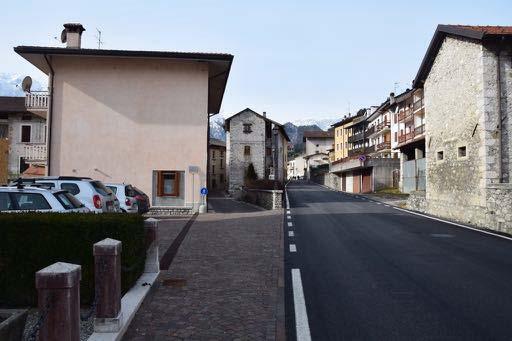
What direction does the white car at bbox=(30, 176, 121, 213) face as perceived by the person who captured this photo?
facing away from the viewer and to the left of the viewer

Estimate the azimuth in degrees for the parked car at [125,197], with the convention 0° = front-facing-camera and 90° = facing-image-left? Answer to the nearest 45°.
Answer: approximately 135°

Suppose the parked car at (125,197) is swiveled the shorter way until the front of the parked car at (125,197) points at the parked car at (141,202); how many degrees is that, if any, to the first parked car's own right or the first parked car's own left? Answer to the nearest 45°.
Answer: approximately 90° to the first parked car's own right

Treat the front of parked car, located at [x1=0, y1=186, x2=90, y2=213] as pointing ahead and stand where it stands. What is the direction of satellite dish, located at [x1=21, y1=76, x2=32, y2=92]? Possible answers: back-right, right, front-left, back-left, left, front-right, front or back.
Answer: front-right

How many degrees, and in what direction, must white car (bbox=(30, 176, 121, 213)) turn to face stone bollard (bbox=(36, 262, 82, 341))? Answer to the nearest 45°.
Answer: approximately 135° to its left

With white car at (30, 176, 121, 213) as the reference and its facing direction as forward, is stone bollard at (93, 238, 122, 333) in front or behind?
behind
